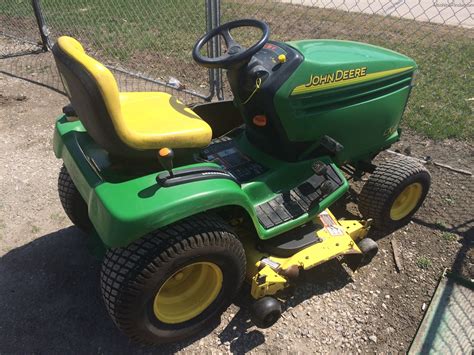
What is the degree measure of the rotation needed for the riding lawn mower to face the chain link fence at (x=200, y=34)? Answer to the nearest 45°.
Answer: approximately 45° to its left

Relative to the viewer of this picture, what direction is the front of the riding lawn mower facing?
facing away from the viewer and to the right of the viewer

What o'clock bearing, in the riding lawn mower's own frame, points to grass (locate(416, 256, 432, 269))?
The grass is roughly at 1 o'clock from the riding lawn mower.

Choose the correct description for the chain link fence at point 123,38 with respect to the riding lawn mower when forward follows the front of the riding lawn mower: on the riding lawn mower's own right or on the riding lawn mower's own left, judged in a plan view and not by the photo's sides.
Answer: on the riding lawn mower's own left

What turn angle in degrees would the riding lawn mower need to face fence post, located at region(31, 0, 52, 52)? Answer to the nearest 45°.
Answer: approximately 90° to its left

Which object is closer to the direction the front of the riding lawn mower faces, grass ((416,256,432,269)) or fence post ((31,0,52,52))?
the grass
